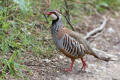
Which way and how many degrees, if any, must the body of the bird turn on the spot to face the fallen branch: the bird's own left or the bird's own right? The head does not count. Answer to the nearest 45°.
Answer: approximately 90° to the bird's own right

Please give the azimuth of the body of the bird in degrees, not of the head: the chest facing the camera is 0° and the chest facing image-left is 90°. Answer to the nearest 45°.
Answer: approximately 90°
